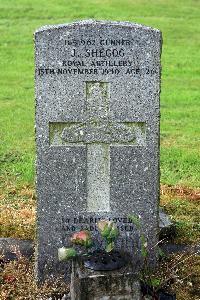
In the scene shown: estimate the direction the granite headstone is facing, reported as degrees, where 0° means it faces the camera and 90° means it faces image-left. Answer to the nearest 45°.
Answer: approximately 0°
